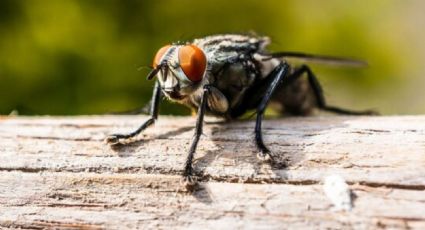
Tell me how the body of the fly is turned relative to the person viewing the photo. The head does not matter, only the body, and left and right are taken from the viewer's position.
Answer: facing the viewer and to the left of the viewer
